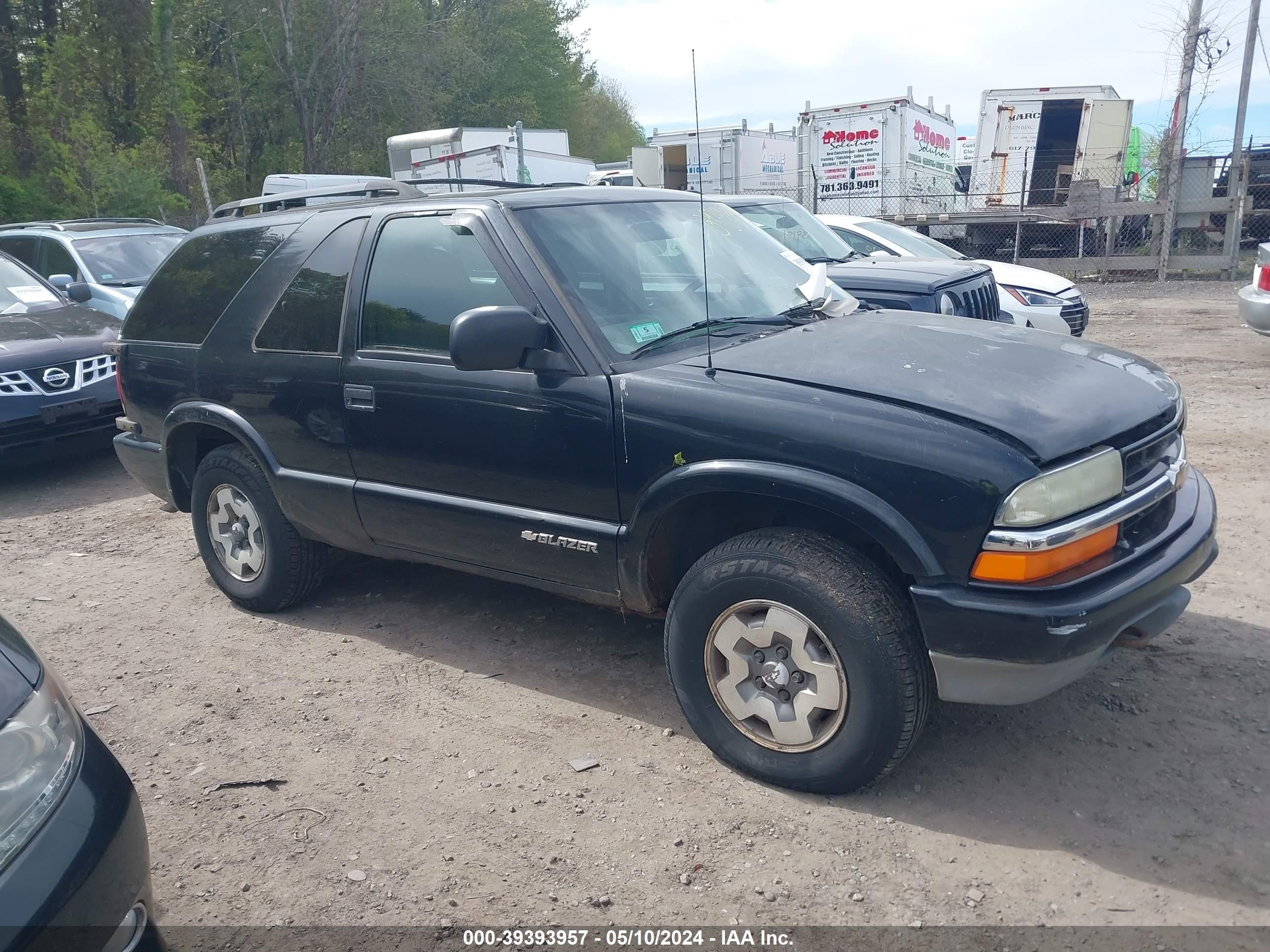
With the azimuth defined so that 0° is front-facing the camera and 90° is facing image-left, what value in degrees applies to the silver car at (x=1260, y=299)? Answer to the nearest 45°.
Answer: approximately 225°

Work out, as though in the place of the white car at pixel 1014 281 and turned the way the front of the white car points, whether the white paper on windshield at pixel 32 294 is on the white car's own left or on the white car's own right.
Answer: on the white car's own right

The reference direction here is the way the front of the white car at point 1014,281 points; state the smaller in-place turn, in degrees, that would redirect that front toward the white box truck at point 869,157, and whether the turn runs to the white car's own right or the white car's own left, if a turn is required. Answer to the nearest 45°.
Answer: approximately 135° to the white car's own left

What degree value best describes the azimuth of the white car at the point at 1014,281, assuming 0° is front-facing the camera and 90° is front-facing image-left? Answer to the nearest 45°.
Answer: approximately 315°

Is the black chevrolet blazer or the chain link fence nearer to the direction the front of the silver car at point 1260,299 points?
the chain link fence

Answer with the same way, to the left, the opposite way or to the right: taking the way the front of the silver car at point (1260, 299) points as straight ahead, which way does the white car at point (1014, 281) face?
to the right

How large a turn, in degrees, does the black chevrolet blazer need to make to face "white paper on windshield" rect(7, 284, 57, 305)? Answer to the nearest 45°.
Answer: approximately 180°

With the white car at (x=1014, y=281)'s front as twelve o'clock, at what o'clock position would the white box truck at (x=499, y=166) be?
The white box truck is roughly at 6 o'clock from the white car.

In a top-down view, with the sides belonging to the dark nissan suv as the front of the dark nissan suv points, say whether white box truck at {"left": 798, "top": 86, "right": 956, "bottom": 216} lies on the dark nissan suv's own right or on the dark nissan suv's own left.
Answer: on the dark nissan suv's own left

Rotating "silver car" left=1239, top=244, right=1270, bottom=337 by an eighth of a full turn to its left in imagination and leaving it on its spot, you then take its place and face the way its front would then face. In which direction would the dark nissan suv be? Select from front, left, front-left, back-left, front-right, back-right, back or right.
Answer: back-left

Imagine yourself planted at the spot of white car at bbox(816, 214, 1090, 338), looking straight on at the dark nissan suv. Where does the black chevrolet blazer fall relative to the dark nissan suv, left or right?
left

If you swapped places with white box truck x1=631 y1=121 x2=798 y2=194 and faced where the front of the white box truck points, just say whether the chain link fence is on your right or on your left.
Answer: on your right
